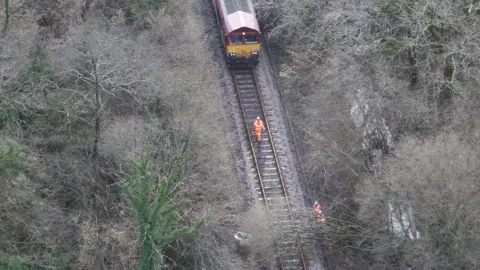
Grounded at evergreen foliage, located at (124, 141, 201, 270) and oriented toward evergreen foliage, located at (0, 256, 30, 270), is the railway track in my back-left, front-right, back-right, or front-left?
back-right

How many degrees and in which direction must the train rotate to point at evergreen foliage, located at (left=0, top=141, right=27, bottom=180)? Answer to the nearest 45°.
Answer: approximately 45° to its right

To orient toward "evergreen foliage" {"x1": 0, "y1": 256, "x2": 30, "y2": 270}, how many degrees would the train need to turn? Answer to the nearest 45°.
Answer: approximately 45° to its right

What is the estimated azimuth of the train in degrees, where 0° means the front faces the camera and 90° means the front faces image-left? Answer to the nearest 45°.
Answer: approximately 0°
